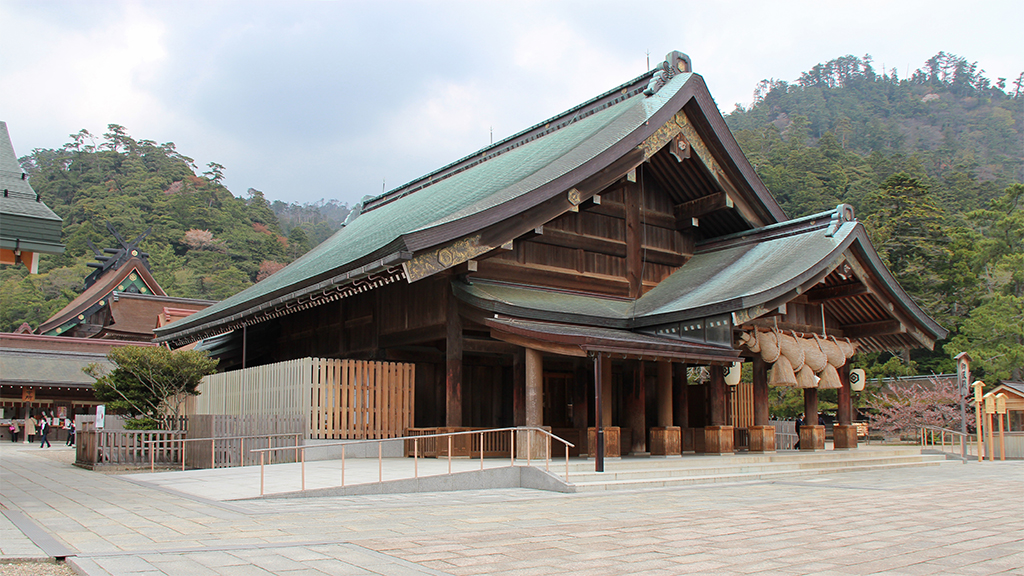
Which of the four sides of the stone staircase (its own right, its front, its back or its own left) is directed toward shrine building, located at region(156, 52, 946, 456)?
back

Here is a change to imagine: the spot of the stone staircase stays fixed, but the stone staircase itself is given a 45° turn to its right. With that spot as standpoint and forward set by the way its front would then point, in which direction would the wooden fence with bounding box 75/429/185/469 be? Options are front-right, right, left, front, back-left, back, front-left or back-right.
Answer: right

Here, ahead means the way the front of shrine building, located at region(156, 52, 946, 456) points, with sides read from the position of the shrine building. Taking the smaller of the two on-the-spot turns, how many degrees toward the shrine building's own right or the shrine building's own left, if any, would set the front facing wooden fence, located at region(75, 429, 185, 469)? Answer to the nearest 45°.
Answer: approximately 135° to the shrine building's own right

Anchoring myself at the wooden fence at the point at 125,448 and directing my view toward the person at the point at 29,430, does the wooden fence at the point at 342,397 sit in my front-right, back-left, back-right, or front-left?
back-right

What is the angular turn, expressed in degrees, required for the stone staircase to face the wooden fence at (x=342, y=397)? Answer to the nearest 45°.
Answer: approximately 135° to its right

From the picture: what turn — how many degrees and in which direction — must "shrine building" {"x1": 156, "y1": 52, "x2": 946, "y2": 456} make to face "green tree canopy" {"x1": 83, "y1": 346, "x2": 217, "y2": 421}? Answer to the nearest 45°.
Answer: approximately 135° to its right

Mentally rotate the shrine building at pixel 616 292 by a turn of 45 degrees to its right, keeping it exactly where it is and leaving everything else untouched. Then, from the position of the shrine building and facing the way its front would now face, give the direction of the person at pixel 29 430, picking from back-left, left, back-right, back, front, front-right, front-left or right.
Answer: back-right

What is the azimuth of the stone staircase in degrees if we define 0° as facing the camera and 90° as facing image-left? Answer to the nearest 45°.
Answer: approximately 315°

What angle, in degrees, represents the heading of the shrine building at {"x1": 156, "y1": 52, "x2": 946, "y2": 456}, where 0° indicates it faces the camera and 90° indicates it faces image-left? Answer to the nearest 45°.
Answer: approximately 315°

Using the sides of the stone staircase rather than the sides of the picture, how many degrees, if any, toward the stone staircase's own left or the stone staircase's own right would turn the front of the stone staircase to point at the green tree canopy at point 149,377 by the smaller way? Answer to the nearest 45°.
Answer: approximately 135° to the stone staircase's own right

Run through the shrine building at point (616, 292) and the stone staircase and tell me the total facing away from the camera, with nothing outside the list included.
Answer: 0
